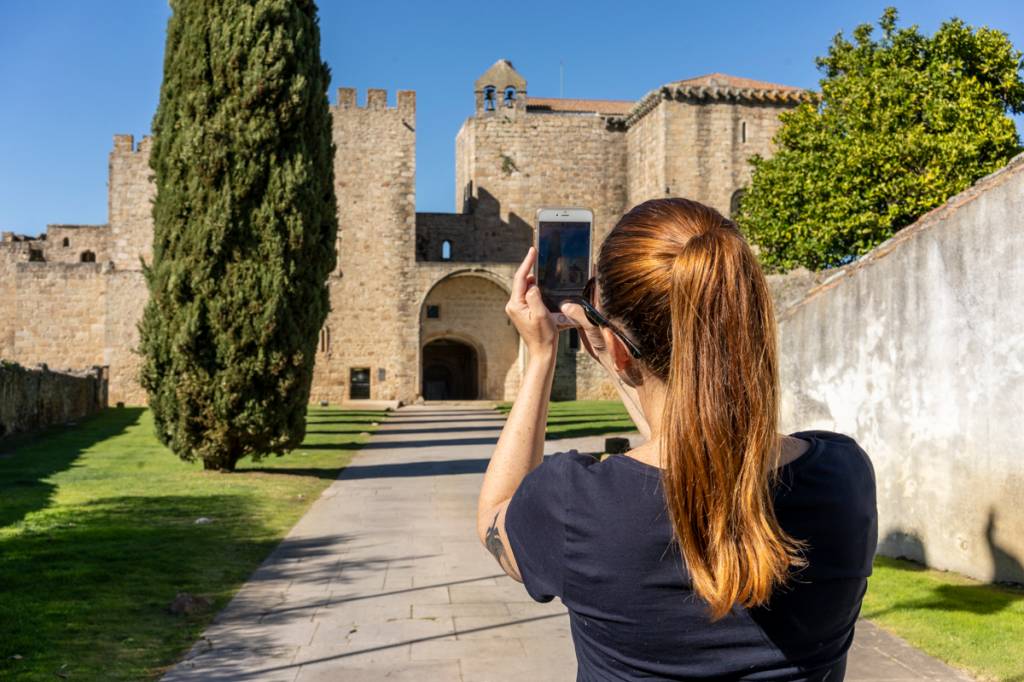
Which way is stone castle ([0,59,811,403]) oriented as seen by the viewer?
toward the camera

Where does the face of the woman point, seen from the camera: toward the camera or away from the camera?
away from the camera

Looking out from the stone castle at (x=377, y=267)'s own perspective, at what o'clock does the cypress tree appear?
The cypress tree is roughly at 12 o'clock from the stone castle.

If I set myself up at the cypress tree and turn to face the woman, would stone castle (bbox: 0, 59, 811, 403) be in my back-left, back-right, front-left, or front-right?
back-left

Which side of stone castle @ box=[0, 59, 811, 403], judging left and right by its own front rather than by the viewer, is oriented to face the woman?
front
